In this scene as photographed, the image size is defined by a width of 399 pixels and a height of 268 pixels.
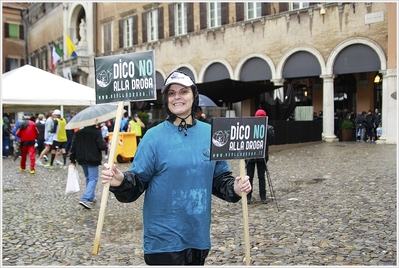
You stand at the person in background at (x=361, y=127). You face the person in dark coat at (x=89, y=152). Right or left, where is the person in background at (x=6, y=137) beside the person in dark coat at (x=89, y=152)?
right

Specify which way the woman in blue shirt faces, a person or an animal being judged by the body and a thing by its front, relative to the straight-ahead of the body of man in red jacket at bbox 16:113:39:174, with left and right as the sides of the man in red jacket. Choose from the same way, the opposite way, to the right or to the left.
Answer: the opposite way

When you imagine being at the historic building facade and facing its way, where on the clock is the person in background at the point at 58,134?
The person in background is roughly at 12 o'clock from the historic building facade.

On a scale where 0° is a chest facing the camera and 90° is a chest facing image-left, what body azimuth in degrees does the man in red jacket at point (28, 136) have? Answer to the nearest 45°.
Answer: approximately 180°

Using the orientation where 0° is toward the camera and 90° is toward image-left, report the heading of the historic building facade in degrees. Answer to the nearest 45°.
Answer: approximately 45°

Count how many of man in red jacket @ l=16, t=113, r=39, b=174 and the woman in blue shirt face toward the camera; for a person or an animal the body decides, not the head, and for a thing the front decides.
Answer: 1
